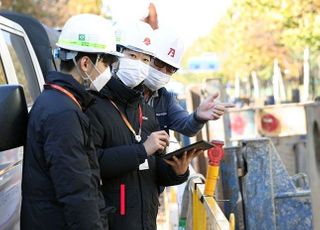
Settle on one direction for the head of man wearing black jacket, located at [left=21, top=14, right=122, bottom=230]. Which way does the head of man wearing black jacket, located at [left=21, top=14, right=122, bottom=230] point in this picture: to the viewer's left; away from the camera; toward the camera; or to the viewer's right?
to the viewer's right

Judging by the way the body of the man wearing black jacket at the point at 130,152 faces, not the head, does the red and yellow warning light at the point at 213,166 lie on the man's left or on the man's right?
on the man's left

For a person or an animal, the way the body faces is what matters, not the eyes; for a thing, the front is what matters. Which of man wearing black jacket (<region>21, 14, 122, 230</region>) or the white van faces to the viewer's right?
the man wearing black jacket

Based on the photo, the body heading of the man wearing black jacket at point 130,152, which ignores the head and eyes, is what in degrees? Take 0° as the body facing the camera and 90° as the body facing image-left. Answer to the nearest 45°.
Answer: approximately 315°

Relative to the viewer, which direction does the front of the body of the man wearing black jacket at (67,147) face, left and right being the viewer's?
facing to the right of the viewer

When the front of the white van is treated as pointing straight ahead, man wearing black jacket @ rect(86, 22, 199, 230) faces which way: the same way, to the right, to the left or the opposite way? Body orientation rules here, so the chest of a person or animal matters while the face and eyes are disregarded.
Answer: to the left

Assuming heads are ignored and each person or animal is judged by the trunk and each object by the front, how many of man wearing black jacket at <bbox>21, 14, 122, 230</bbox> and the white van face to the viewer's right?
1
